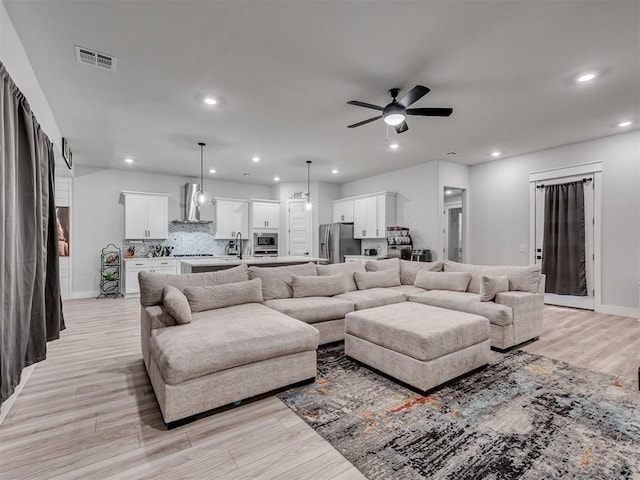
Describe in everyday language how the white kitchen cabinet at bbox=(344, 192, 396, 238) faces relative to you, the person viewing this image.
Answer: facing the viewer and to the left of the viewer

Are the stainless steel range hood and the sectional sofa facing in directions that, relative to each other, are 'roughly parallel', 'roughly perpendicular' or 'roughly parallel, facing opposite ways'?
roughly parallel

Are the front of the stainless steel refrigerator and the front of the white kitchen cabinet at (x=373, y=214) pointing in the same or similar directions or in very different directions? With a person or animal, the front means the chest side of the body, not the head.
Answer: same or similar directions

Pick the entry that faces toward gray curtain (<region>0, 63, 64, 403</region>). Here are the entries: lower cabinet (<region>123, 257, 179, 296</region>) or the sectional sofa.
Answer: the lower cabinet

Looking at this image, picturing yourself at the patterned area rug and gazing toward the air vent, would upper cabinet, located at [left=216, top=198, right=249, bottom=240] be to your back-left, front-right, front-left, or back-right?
front-right

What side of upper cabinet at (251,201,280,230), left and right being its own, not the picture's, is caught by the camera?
front

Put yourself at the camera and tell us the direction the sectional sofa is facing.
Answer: facing the viewer and to the right of the viewer

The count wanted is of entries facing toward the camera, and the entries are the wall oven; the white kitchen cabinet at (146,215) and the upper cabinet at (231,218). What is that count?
3

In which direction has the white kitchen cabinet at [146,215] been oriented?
toward the camera

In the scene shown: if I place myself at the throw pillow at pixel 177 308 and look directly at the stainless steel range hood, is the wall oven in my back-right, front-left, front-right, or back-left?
front-right

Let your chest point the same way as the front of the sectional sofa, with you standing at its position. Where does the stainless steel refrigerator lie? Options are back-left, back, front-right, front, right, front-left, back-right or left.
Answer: back-left

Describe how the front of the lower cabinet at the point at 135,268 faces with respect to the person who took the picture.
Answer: facing the viewer

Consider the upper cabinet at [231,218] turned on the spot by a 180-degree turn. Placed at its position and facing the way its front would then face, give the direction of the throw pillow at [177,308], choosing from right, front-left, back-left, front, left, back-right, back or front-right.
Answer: back
